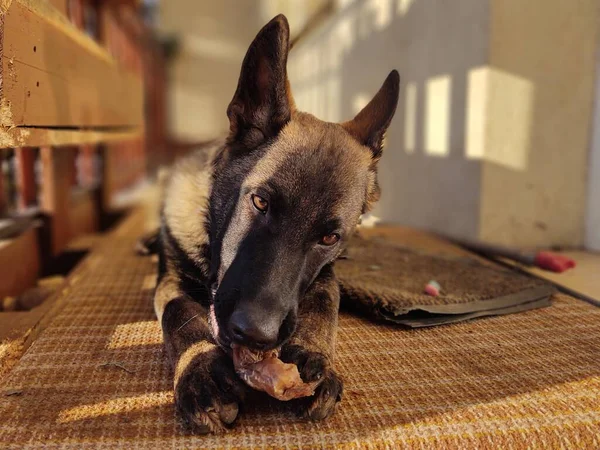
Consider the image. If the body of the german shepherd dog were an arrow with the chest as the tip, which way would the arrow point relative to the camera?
toward the camera

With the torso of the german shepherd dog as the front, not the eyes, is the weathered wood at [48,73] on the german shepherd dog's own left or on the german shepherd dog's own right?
on the german shepherd dog's own right

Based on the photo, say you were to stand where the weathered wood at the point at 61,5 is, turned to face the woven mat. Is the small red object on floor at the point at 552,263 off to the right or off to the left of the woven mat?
left

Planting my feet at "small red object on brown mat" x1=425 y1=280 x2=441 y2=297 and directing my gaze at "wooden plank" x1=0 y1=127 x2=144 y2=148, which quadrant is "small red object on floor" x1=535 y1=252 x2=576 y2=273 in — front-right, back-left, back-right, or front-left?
back-right

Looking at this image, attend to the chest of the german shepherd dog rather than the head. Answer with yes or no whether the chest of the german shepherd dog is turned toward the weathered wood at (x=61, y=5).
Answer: no

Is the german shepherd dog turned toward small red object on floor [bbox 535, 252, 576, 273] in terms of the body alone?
no

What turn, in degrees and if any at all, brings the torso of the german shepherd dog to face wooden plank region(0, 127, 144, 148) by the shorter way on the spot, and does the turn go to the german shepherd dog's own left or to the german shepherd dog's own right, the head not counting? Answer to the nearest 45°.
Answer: approximately 90° to the german shepherd dog's own right

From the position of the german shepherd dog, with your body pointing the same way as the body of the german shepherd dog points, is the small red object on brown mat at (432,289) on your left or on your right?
on your left
